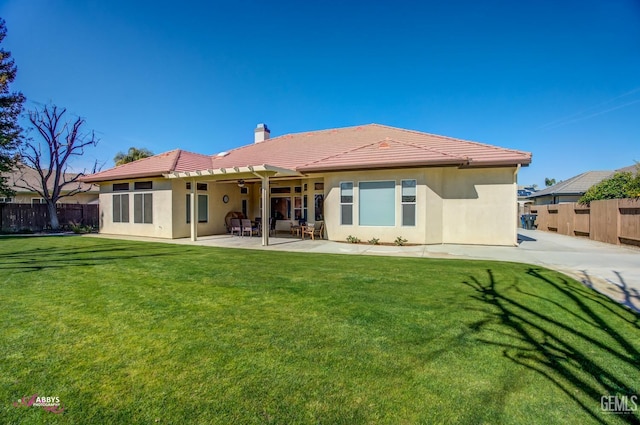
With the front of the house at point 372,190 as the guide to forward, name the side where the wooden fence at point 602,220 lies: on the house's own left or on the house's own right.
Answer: on the house's own right

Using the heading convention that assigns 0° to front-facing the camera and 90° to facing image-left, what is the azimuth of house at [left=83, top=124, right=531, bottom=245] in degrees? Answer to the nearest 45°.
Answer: approximately 180°

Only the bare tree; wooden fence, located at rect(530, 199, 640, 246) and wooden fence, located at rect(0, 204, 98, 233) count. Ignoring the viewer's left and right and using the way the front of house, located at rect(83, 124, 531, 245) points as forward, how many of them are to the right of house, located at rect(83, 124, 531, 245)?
1

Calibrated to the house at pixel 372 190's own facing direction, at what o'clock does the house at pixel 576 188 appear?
the house at pixel 576 188 is roughly at 2 o'clock from the house at pixel 372 190.

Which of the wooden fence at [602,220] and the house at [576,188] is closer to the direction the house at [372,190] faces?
the house

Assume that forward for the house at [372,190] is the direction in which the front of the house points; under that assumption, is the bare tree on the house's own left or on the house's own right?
on the house's own left

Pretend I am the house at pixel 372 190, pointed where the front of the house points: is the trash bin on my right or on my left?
on my right
